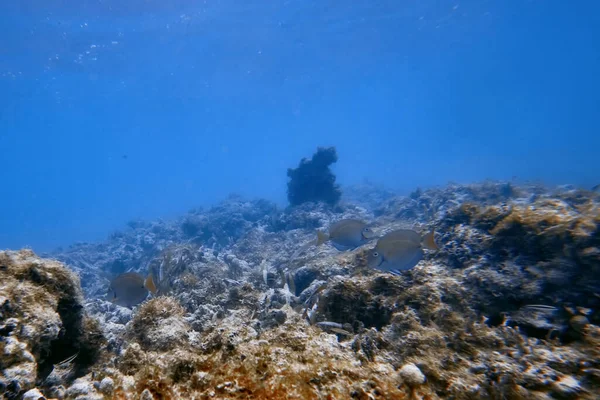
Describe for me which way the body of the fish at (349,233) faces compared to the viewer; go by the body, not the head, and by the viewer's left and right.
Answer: facing to the right of the viewer

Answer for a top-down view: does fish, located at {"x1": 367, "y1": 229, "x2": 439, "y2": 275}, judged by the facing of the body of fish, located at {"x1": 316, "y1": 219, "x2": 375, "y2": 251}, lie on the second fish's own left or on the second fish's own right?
on the second fish's own right

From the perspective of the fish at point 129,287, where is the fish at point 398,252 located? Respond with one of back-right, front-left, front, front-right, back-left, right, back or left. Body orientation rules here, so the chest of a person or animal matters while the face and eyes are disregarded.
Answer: back-left

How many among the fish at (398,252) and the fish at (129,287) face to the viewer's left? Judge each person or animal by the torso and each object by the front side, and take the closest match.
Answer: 2

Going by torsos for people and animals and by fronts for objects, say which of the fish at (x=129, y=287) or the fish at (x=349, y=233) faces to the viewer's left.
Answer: the fish at (x=129, y=287)

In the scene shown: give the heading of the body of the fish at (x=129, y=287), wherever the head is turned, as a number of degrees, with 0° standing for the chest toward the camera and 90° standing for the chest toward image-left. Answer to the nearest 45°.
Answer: approximately 90°

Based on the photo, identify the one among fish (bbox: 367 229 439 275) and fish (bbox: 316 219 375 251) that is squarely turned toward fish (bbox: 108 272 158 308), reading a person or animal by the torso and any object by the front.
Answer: fish (bbox: 367 229 439 275)

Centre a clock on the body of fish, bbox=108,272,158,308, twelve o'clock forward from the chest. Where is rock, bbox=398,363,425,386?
The rock is roughly at 8 o'clock from the fish.

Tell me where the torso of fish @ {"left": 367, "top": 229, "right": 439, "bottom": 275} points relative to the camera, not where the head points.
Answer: to the viewer's left

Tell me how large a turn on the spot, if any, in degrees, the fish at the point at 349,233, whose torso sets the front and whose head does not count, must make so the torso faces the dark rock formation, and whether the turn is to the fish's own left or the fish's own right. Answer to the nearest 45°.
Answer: approximately 90° to the fish's own left

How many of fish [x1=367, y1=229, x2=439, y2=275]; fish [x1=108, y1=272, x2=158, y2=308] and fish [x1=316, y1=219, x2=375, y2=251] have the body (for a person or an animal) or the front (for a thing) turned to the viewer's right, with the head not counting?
1

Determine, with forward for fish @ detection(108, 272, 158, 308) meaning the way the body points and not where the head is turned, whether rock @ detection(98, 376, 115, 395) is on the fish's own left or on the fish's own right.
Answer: on the fish's own left

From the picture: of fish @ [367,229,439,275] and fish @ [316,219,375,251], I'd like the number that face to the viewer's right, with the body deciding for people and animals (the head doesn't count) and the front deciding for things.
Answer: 1
